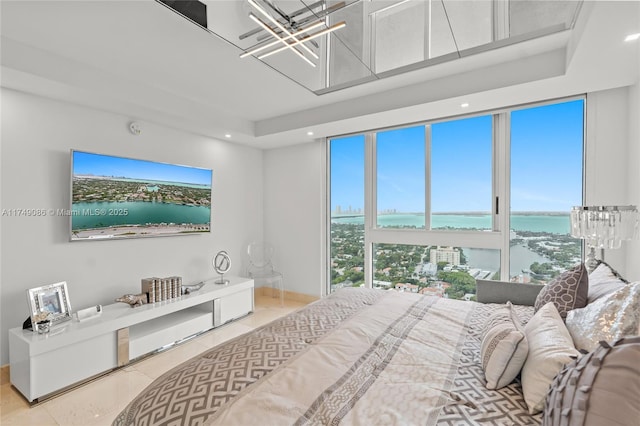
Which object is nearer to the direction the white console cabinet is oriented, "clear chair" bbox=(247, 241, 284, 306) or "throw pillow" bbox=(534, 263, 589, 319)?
the throw pillow

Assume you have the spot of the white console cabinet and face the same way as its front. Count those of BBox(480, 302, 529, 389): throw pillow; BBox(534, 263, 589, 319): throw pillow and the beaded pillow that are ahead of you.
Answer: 3

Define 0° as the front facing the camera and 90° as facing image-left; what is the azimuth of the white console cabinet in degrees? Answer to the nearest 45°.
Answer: approximately 315°

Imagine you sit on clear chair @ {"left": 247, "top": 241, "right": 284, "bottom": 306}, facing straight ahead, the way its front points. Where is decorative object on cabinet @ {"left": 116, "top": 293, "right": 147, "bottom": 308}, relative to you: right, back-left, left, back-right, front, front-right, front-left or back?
right

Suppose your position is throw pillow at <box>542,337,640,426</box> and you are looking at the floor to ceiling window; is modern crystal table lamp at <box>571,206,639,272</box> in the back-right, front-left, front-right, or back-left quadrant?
front-right

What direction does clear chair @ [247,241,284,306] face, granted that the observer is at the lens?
facing the viewer and to the right of the viewer

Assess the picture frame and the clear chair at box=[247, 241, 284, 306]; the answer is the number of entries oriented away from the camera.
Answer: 0

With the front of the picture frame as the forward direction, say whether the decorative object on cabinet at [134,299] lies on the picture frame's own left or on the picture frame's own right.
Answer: on the picture frame's own left

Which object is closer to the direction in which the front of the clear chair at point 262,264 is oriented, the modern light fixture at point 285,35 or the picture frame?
the modern light fixture

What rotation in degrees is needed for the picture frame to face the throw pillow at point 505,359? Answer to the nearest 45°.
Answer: approximately 45° to its left

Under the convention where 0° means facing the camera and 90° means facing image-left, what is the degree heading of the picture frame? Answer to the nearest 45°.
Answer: approximately 0°

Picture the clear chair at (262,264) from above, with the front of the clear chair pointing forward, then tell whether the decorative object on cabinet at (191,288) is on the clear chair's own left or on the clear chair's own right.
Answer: on the clear chair's own right

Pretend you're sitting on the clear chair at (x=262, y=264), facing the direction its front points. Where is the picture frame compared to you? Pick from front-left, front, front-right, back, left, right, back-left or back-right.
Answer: right

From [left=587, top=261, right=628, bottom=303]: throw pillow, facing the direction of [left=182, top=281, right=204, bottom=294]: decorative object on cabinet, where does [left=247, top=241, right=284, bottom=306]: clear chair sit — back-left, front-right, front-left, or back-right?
front-right

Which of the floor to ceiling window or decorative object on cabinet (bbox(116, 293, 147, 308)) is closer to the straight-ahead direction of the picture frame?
the floor to ceiling window
